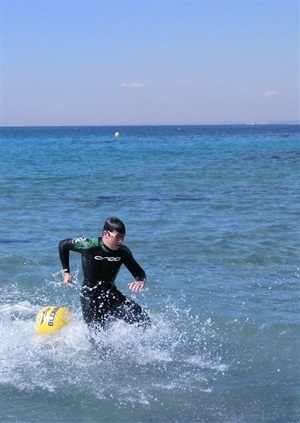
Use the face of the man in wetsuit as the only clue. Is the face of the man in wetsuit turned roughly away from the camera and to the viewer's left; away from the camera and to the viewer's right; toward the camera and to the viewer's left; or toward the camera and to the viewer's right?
toward the camera and to the viewer's right

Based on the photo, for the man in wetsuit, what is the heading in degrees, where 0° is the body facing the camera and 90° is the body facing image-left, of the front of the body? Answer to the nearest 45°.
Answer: approximately 315°
